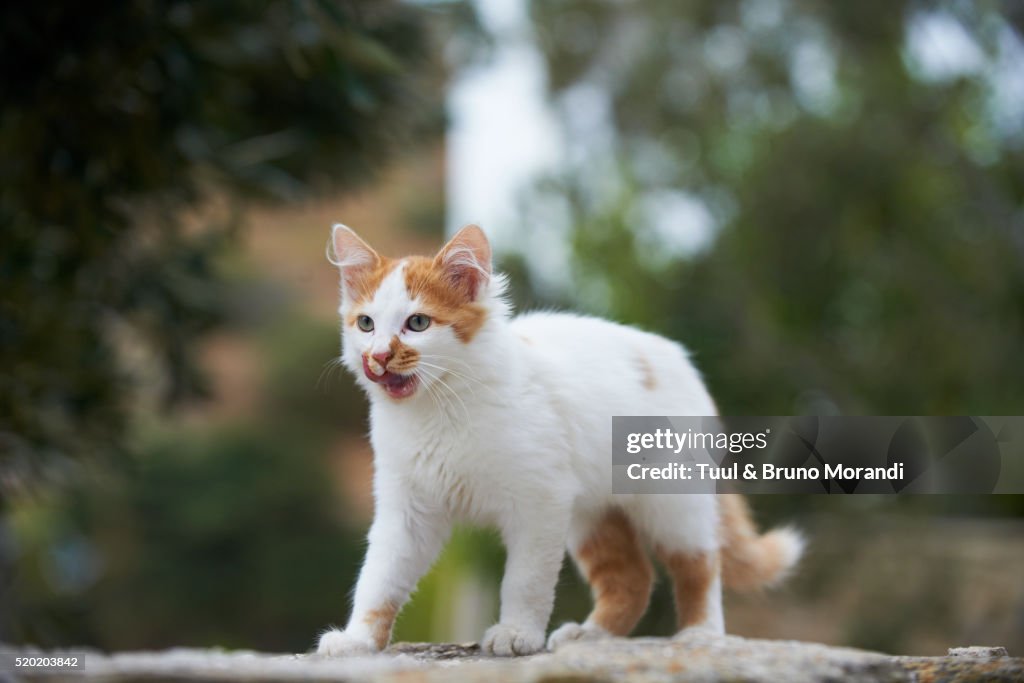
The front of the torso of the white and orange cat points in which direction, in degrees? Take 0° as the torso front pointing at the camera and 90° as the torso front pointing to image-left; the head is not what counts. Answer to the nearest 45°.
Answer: approximately 45°
